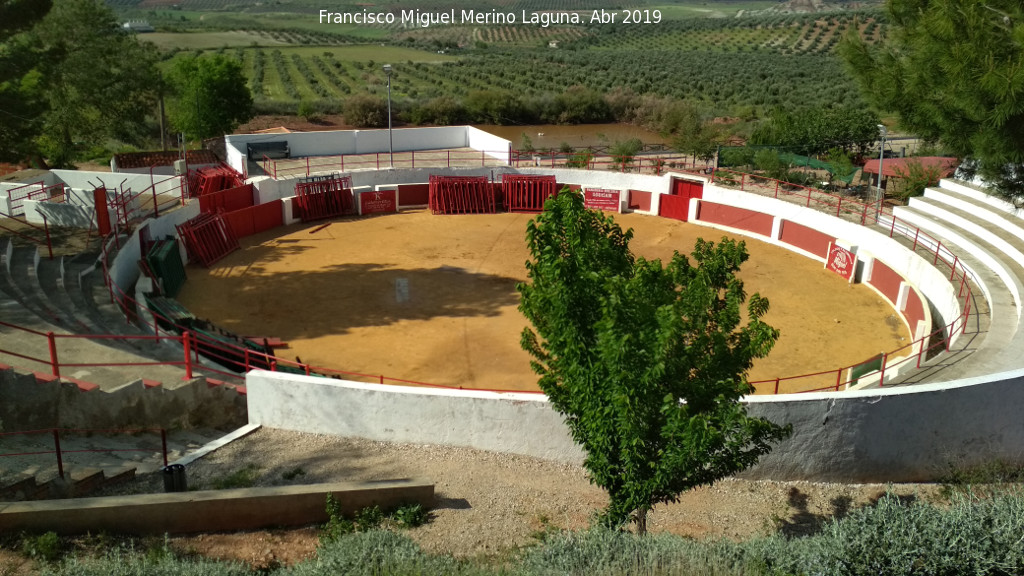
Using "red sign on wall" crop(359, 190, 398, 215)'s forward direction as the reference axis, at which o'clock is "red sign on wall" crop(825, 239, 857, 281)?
"red sign on wall" crop(825, 239, 857, 281) is roughly at 10 o'clock from "red sign on wall" crop(359, 190, 398, 215).

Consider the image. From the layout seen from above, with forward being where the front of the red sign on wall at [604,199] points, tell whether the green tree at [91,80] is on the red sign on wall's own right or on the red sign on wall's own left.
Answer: on the red sign on wall's own right

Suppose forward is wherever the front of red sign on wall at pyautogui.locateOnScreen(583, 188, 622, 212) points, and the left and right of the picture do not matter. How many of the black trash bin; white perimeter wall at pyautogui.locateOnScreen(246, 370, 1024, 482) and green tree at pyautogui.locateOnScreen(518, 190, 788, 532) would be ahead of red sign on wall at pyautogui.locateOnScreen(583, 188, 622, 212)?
3

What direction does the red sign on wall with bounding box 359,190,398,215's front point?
toward the camera

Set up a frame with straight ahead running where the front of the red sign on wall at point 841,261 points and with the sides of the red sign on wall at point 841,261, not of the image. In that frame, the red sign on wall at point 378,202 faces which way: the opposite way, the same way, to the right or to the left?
to the left

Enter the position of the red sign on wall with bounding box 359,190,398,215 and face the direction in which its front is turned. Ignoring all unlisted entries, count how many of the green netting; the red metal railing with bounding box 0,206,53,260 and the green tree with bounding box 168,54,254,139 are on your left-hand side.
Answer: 1

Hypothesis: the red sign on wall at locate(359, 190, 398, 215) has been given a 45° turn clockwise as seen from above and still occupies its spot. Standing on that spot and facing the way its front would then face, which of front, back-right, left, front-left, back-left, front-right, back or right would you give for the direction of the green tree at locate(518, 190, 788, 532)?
front-left

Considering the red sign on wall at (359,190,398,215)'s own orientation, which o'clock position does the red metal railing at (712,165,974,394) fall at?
The red metal railing is roughly at 10 o'clock from the red sign on wall.

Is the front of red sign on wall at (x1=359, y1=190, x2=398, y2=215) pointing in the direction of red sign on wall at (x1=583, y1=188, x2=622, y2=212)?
no

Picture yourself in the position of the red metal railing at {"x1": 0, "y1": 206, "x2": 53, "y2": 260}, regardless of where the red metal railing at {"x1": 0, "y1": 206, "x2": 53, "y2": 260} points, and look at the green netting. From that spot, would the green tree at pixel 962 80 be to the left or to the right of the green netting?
right

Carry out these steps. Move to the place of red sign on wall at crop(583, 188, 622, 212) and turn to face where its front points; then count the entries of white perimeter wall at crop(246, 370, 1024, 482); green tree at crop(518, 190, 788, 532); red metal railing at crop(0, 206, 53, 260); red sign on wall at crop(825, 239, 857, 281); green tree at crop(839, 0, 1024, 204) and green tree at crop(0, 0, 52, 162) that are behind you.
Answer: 0

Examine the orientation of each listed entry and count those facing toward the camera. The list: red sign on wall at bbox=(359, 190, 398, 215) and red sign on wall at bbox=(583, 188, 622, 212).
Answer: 2

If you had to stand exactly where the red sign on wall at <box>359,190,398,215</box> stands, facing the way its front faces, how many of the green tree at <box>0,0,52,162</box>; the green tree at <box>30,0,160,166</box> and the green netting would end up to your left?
1

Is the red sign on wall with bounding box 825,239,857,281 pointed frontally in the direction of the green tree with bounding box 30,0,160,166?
no

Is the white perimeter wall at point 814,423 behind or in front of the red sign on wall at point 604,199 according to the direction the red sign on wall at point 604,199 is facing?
in front

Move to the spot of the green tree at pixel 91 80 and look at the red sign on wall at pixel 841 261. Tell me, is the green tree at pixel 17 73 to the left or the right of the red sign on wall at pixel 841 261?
right

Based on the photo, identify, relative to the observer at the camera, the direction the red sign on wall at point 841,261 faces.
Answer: facing the viewer and to the left of the viewer

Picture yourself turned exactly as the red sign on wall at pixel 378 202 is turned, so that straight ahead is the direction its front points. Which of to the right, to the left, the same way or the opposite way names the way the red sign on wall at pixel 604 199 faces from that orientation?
the same way

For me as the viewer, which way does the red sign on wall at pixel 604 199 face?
facing the viewer

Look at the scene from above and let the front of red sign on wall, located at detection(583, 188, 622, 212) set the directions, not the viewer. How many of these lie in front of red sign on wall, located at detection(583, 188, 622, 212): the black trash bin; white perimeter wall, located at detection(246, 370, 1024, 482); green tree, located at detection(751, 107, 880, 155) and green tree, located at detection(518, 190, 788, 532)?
3
